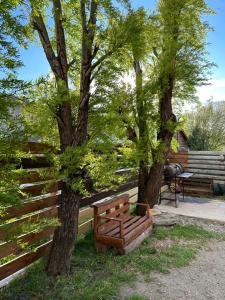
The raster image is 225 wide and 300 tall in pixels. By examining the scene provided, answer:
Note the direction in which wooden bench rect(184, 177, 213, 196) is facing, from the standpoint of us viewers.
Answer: facing the viewer

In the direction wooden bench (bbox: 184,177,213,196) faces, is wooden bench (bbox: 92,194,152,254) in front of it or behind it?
in front

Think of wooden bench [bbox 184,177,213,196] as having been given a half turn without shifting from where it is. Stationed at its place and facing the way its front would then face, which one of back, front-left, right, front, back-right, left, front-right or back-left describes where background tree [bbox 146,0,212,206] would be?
back

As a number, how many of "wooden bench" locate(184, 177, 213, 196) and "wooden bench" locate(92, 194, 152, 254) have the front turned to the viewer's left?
0

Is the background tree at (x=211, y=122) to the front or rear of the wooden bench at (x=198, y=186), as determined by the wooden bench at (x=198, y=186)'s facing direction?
to the rear

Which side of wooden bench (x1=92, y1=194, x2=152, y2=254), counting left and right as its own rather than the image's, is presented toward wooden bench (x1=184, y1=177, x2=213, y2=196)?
left

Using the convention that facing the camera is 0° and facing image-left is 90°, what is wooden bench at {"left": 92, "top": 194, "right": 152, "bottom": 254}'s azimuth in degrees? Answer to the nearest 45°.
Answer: approximately 315°
